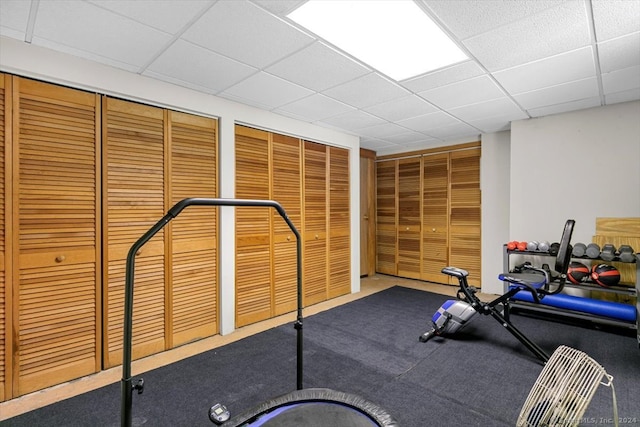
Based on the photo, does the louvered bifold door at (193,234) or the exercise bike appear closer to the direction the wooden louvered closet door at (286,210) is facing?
the exercise bike

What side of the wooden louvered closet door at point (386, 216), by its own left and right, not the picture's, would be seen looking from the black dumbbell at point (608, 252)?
left

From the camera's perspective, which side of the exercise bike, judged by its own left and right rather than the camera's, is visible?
left

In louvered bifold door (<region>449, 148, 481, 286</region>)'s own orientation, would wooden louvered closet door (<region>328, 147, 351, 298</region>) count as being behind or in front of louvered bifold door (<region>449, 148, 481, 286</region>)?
in front

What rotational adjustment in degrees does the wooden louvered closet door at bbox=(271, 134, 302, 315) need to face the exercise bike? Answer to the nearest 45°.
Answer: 0° — it already faces it

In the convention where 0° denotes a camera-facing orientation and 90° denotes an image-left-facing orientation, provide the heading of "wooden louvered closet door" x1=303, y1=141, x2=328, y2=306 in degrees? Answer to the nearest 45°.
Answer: approximately 315°

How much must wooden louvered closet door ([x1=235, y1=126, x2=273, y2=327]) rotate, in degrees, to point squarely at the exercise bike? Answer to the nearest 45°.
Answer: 0° — it already faces it

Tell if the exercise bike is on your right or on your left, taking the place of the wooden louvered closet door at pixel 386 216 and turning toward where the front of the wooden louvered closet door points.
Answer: on your left

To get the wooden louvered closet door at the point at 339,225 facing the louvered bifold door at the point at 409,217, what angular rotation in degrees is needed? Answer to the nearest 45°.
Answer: approximately 90° to its left

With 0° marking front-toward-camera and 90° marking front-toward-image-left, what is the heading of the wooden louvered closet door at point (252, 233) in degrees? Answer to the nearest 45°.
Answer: approximately 315°

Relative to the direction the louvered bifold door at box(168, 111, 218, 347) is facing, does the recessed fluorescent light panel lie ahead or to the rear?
ahead

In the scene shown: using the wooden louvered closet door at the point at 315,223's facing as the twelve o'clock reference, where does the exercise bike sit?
The exercise bike is roughly at 12 o'clock from the wooden louvered closet door.

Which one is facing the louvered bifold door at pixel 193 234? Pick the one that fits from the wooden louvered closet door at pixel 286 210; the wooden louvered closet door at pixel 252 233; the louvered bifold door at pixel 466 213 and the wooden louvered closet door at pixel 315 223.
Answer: the louvered bifold door at pixel 466 213
